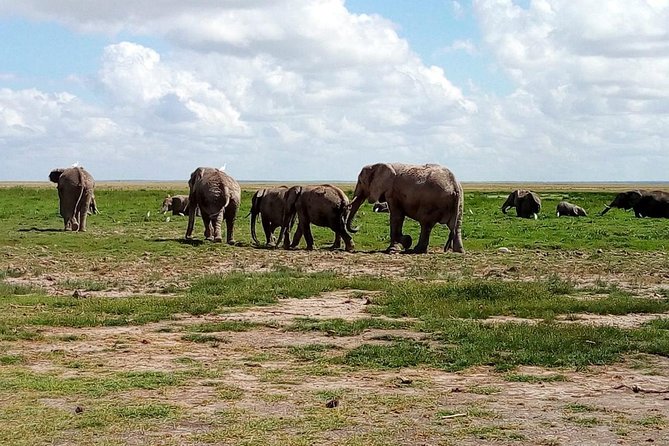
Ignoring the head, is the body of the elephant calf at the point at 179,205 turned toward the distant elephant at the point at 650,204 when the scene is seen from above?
no

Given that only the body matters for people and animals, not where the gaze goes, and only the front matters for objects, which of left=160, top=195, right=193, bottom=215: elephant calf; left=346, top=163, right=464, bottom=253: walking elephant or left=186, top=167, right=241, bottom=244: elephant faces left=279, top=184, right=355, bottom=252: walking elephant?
left=346, top=163, right=464, bottom=253: walking elephant

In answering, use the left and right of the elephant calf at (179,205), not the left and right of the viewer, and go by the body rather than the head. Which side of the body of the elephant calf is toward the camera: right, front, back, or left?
left

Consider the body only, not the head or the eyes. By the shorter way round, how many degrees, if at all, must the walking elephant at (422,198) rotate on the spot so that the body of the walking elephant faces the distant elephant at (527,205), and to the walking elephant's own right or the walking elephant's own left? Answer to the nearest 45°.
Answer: approximately 90° to the walking elephant's own right

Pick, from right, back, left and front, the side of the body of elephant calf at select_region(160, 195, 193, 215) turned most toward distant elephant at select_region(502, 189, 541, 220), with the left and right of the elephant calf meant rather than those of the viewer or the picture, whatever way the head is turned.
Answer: back

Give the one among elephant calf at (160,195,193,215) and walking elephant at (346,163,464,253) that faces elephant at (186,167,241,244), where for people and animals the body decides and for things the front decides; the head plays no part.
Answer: the walking elephant

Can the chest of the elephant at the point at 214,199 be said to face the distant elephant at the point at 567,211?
no

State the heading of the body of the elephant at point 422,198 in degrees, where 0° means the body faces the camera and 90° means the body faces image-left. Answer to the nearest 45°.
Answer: approximately 90°

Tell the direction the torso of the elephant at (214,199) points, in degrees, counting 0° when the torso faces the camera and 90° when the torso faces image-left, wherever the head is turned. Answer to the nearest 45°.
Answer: approximately 135°

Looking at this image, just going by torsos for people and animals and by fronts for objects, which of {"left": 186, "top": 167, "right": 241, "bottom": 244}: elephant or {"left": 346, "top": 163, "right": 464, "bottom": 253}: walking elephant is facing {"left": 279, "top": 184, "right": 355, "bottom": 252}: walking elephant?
{"left": 346, "top": 163, "right": 464, "bottom": 253}: walking elephant

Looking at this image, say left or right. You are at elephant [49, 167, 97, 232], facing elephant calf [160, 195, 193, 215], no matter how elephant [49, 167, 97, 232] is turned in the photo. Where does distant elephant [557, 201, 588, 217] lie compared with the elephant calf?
right

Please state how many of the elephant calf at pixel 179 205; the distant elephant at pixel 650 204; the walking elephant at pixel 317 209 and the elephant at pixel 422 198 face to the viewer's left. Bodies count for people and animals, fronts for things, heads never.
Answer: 4

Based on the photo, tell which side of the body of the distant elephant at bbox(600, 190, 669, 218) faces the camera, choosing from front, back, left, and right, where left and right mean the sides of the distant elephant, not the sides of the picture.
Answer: left

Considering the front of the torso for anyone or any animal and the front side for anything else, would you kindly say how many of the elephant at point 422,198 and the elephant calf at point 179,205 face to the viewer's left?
2
